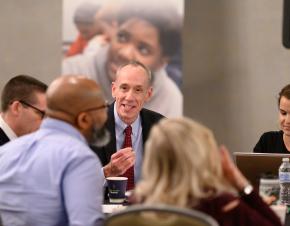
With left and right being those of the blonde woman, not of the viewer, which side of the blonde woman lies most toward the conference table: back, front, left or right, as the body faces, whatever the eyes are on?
front

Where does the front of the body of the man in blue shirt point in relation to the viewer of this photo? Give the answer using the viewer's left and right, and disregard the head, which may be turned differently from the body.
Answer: facing away from the viewer and to the right of the viewer

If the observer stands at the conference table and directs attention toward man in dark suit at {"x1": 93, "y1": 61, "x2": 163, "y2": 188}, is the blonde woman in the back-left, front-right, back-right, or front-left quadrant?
back-right

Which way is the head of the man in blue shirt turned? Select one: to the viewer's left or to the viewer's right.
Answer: to the viewer's right

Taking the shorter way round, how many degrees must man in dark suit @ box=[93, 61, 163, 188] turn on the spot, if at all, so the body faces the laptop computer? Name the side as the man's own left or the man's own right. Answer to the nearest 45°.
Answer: approximately 45° to the man's own left

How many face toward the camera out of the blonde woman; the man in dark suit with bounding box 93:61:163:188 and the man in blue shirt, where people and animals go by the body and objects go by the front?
1

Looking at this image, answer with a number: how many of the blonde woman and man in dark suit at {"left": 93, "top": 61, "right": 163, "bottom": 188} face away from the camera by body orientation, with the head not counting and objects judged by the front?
1

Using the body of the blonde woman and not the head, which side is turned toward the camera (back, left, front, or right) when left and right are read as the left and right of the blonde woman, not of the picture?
back

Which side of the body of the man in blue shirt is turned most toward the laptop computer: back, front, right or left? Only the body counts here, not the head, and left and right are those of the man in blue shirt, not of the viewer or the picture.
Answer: front

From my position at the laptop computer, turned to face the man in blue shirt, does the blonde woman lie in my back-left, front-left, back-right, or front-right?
front-left

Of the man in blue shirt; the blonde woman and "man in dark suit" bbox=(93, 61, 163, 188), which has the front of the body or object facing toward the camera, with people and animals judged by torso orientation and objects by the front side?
the man in dark suit

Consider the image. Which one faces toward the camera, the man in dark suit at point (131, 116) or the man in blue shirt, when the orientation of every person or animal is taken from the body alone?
the man in dark suit

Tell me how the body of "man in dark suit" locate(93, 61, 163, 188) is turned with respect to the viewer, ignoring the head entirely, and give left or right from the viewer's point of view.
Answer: facing the viewer

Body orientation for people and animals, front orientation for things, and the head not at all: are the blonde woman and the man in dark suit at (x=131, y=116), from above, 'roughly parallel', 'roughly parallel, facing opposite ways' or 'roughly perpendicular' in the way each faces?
roughly parallel, facing opposite ways

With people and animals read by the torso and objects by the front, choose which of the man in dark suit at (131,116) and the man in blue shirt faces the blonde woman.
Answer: the man in dark suit

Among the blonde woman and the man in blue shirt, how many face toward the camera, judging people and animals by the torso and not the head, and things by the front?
0
